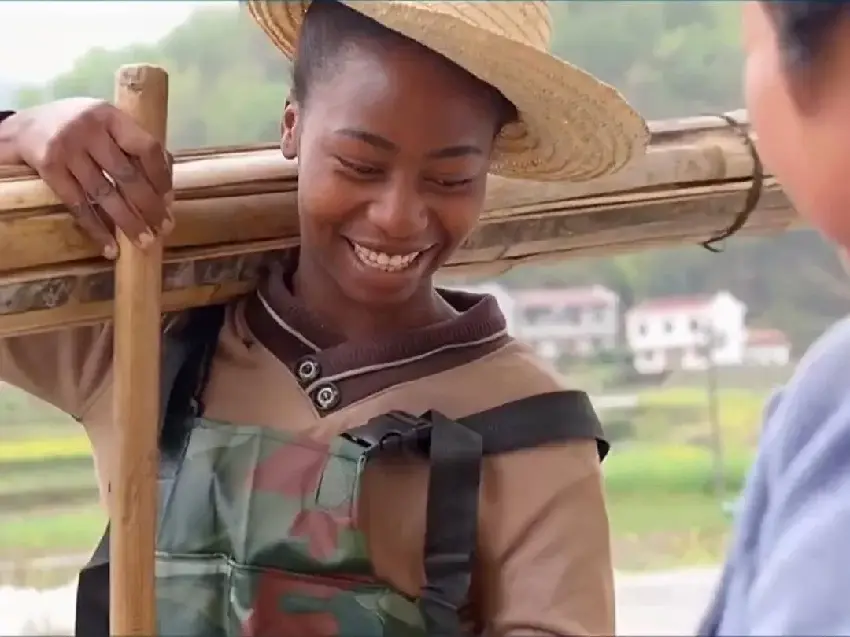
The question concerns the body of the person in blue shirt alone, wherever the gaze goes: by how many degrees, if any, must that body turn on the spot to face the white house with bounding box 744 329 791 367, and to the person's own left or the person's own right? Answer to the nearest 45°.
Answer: approximately 45° to the person's own right

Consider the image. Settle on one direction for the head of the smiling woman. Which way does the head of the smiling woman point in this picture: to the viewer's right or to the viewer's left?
to the viewer's right

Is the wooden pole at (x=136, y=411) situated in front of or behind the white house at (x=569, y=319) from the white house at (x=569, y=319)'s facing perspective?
in front

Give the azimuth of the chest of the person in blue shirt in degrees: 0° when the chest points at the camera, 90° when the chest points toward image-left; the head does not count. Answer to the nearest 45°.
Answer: approximately 135°

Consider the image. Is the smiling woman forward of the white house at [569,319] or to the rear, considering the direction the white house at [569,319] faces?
forward

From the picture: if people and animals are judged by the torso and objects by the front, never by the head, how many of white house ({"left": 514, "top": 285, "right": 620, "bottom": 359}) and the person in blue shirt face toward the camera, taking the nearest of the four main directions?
1
